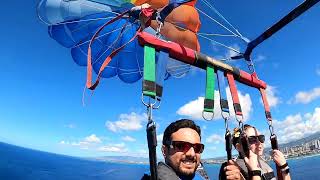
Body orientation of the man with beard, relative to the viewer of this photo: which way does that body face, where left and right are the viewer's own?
facing the viewer and to the right of the viewer
